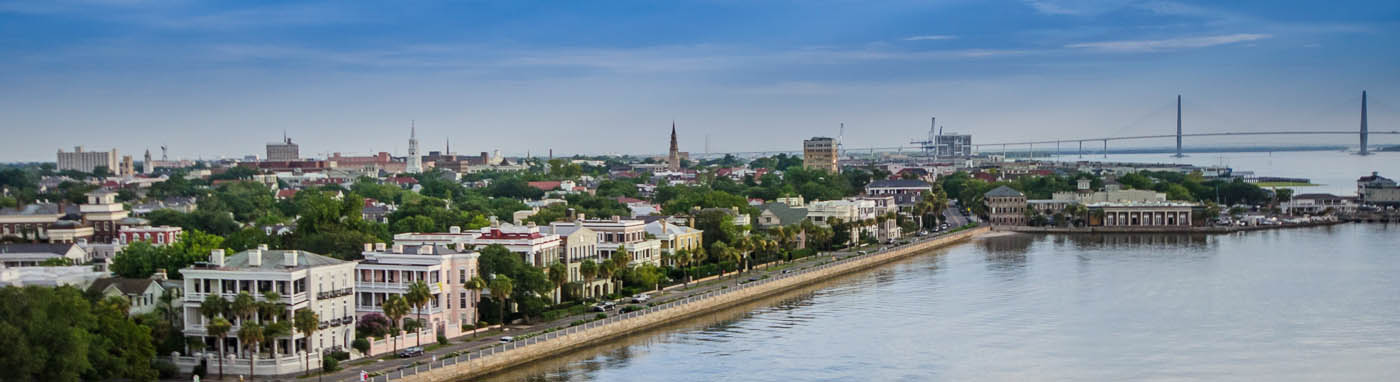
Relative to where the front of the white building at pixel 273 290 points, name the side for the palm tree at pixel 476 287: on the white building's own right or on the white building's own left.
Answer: on the white building's own left

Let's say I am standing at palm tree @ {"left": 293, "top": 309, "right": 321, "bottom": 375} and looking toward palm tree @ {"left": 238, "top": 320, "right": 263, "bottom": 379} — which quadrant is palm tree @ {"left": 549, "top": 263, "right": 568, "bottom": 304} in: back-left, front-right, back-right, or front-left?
back-right

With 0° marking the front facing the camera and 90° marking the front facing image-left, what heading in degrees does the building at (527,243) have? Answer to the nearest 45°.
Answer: approximately 315°

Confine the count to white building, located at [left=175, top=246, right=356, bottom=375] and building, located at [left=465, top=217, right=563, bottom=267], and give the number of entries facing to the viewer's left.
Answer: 0

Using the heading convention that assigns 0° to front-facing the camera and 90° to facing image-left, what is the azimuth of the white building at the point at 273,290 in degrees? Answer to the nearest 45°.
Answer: approximately 315°

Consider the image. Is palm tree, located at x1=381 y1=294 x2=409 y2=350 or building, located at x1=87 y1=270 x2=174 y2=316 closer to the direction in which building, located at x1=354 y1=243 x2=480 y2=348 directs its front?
the palm tree

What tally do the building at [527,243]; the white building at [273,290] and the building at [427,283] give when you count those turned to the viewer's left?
0

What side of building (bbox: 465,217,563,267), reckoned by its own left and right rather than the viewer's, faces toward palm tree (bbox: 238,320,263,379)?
right

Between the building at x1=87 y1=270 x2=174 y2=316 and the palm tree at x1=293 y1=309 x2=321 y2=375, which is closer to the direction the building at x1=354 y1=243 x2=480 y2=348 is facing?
the palm tree

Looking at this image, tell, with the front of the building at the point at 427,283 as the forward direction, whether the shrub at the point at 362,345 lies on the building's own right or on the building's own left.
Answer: on the building's own right

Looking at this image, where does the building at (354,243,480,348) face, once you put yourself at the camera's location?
facing the viewer and to the right of the viewer
